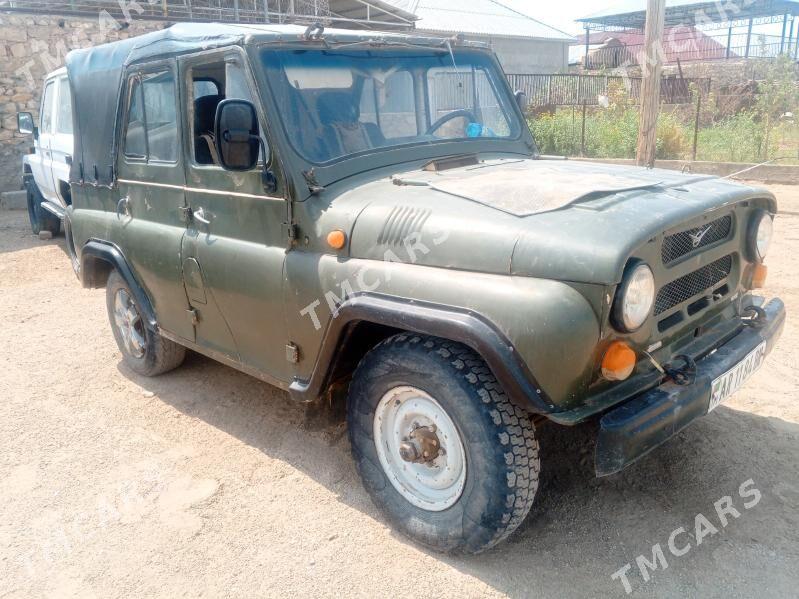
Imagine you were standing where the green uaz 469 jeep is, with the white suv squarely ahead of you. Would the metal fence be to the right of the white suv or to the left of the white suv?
right

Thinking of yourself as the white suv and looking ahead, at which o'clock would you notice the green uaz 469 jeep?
The green uaz 469 jeep is roughly at 7 o'clock from the white suv.

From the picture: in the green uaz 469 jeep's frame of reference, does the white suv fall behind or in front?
behind

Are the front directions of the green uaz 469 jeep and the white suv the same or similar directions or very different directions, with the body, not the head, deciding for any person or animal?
very different directions

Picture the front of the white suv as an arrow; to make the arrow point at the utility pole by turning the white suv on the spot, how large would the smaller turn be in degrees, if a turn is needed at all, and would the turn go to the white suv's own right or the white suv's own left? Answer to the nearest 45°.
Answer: approximately 180°

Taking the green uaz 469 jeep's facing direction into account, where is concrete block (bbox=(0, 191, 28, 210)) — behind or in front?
behind

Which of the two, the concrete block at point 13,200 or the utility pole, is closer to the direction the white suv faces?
the concrete block

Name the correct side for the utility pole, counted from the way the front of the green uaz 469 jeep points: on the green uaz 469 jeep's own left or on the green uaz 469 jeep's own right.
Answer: on the green uaz 469 jeep's own left

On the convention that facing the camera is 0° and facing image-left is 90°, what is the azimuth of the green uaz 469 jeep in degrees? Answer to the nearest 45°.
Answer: approximately 315°

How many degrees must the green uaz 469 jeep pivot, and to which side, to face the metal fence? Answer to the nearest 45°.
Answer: approximately 135° to its left

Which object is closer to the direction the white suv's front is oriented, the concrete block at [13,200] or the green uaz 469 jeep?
the concrete block

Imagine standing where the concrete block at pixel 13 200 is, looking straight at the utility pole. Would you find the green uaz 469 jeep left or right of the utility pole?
right
